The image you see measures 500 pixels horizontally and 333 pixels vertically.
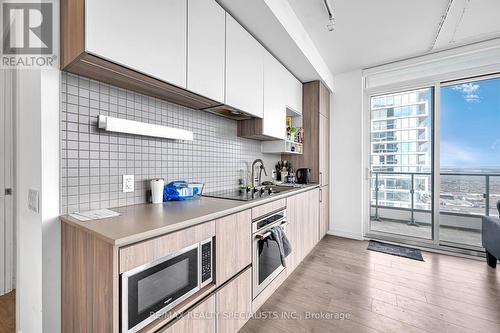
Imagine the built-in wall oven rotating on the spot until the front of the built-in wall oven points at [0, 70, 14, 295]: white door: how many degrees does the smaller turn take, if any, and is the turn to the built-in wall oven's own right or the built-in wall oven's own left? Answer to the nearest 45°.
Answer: approximately 135° to the built-in wall oven's own right

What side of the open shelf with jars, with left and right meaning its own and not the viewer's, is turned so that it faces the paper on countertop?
right

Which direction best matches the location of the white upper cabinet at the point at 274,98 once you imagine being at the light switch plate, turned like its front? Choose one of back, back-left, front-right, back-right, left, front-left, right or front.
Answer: back-left

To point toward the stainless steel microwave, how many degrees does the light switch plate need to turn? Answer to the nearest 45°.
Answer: approximately 90° to its left

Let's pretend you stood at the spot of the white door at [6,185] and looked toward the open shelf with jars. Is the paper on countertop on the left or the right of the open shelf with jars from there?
right

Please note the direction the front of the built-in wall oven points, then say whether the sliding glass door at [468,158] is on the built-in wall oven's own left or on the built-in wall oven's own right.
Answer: on the built-in wall oven's own left

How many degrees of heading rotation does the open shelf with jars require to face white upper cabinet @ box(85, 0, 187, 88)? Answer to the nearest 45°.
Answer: approximately 45° to its right

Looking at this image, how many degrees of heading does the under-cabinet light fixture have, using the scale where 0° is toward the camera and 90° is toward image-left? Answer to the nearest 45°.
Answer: approximately 315°
